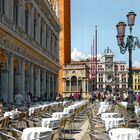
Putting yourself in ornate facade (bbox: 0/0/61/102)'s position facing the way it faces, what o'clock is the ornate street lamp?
The ornate street lamp is roughly at 1 o'clock from the ornate facade.

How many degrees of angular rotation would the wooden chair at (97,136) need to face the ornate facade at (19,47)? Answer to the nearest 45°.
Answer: approximately 90° to its left

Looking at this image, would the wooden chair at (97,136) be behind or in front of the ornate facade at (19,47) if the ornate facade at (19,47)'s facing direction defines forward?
in front

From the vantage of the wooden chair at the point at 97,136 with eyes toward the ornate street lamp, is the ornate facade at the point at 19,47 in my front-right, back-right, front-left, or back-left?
front-left
